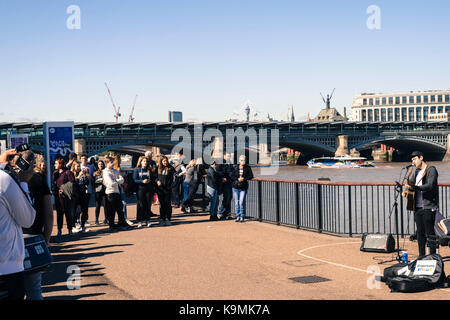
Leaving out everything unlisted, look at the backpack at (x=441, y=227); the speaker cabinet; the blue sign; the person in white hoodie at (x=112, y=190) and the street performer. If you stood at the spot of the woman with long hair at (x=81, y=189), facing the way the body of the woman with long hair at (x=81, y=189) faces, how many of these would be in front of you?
4

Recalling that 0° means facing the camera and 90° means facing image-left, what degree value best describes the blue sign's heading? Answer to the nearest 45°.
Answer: approximately 0°

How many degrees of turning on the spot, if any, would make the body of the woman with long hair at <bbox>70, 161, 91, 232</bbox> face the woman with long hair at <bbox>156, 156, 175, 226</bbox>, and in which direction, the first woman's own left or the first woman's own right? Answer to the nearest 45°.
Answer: approximately 45° to the first woman's own left

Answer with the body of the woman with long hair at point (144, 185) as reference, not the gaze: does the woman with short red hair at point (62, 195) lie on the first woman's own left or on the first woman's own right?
on the first woman's own right

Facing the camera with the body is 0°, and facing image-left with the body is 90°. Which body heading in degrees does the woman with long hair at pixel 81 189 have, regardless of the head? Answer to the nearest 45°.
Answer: approximately 315°

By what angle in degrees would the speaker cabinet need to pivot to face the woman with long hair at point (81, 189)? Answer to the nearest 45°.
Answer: approximately 45° to its right

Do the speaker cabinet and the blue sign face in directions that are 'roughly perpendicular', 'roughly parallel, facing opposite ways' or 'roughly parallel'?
roughly perpendicular

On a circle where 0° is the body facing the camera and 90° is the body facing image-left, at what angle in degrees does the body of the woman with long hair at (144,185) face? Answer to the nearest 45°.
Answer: approximately 315°
